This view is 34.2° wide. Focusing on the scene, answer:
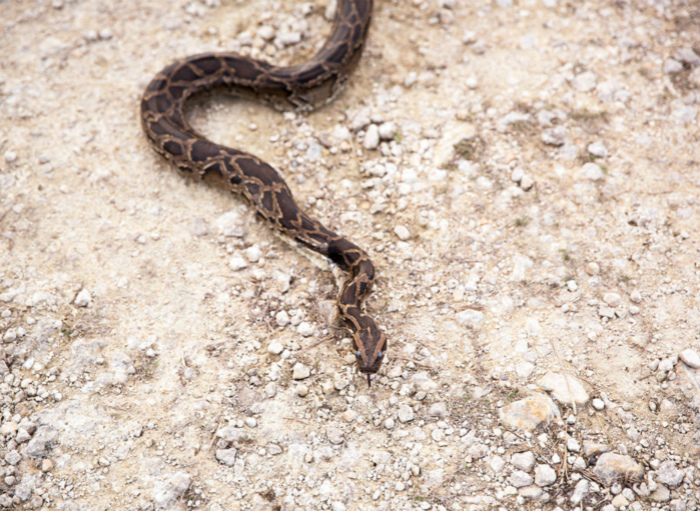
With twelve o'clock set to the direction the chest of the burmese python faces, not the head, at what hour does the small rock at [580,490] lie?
The small rock is roughly at 11 o'clock from the burmese python.

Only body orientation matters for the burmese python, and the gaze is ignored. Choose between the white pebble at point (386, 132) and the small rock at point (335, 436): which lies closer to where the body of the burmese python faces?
the small rock

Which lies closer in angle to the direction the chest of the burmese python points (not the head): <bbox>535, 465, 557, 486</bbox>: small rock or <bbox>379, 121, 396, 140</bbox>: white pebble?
the small rock

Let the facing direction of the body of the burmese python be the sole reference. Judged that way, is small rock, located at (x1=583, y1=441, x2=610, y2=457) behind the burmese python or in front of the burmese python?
in front

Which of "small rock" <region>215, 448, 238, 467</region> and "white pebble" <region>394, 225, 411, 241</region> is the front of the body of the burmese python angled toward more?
the small rock

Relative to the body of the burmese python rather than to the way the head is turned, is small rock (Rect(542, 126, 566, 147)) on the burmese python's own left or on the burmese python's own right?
on the burmese python's own left

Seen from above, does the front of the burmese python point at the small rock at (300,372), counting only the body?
yes

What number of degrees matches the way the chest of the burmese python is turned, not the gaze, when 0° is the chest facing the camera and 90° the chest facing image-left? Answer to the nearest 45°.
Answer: approximately 0°

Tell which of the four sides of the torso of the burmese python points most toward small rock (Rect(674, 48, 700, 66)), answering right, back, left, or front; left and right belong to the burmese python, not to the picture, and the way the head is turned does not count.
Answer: left

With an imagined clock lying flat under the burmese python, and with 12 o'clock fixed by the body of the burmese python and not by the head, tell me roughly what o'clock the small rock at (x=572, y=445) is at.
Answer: The small rock is roughly at 11 o'clock from the burmese python.

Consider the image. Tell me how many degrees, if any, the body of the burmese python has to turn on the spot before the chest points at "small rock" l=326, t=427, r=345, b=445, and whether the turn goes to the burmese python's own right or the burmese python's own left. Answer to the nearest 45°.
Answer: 0° — it already faces it

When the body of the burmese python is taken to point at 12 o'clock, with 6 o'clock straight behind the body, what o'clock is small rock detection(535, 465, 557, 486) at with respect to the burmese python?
The small rock is roughly at 11 o'clock from the burmese python.

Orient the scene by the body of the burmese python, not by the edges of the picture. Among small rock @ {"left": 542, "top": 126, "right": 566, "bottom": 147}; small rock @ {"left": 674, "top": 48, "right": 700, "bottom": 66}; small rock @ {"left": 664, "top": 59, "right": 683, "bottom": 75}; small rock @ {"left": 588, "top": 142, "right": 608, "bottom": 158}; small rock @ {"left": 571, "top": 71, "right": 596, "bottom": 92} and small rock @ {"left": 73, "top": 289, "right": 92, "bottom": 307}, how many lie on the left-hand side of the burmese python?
5

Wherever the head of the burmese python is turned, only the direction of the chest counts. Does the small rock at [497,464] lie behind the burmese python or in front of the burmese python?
in front
